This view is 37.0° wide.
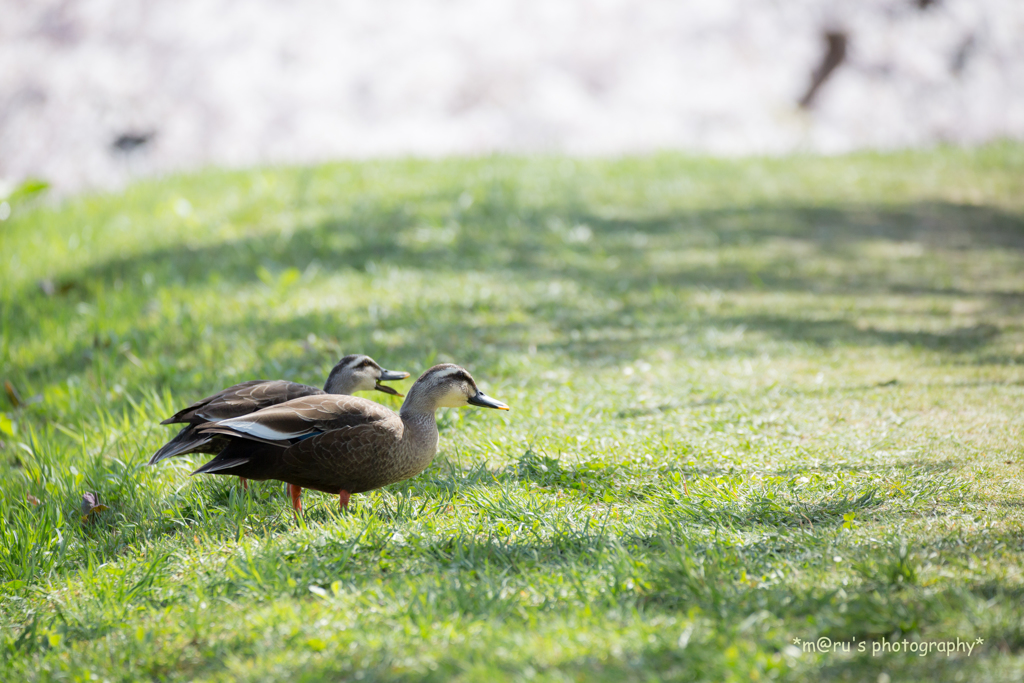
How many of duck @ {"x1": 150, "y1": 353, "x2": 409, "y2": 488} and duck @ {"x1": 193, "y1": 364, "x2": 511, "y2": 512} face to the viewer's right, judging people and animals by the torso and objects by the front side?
2

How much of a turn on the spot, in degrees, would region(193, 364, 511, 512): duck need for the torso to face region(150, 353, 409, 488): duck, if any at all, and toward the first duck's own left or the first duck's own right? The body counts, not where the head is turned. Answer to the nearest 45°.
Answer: approximately 135° to the first duck's own left

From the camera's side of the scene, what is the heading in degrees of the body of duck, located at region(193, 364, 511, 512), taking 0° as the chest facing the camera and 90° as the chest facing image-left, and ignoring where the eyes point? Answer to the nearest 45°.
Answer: approximately 270°

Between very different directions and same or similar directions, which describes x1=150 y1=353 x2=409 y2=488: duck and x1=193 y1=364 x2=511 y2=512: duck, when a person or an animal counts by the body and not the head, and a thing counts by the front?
same or similar directions

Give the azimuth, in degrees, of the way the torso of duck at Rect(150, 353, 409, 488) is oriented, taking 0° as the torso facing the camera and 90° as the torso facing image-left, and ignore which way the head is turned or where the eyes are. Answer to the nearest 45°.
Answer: approximately 270°
